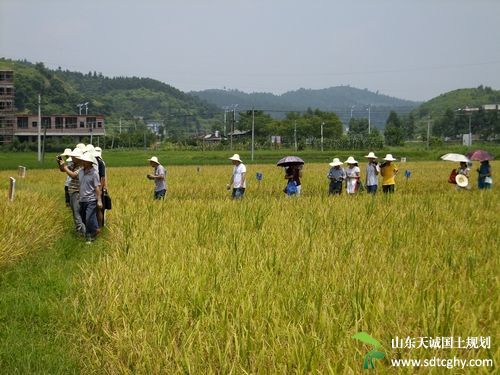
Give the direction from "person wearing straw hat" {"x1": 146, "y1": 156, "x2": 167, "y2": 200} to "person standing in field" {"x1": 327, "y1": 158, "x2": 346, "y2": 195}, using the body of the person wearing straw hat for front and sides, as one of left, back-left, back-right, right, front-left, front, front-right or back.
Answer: back

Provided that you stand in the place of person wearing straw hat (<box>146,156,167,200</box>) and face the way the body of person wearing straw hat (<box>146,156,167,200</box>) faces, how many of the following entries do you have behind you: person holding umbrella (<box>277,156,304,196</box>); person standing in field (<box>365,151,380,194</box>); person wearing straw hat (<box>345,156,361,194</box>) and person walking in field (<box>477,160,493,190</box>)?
4

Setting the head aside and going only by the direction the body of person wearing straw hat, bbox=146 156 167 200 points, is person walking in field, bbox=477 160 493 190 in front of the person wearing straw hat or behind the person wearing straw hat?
behind

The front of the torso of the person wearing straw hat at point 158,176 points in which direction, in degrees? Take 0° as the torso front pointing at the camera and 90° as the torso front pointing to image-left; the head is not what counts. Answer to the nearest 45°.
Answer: approximately 90°

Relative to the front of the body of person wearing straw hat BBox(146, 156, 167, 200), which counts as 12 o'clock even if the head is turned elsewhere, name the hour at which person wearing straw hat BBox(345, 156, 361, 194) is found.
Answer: person wearing straw hat BBox(345, 156, 361, 194) is roughly at 6 o'clock from person wearing straw hat BBox(146, 156, 167, 200).

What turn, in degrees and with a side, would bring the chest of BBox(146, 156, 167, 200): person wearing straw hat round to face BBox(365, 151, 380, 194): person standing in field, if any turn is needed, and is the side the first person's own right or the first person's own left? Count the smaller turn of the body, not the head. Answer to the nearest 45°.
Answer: approximately 180°

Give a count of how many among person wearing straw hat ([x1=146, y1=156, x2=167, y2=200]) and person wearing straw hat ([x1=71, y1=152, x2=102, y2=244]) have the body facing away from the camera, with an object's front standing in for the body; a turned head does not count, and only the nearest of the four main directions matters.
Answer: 0
